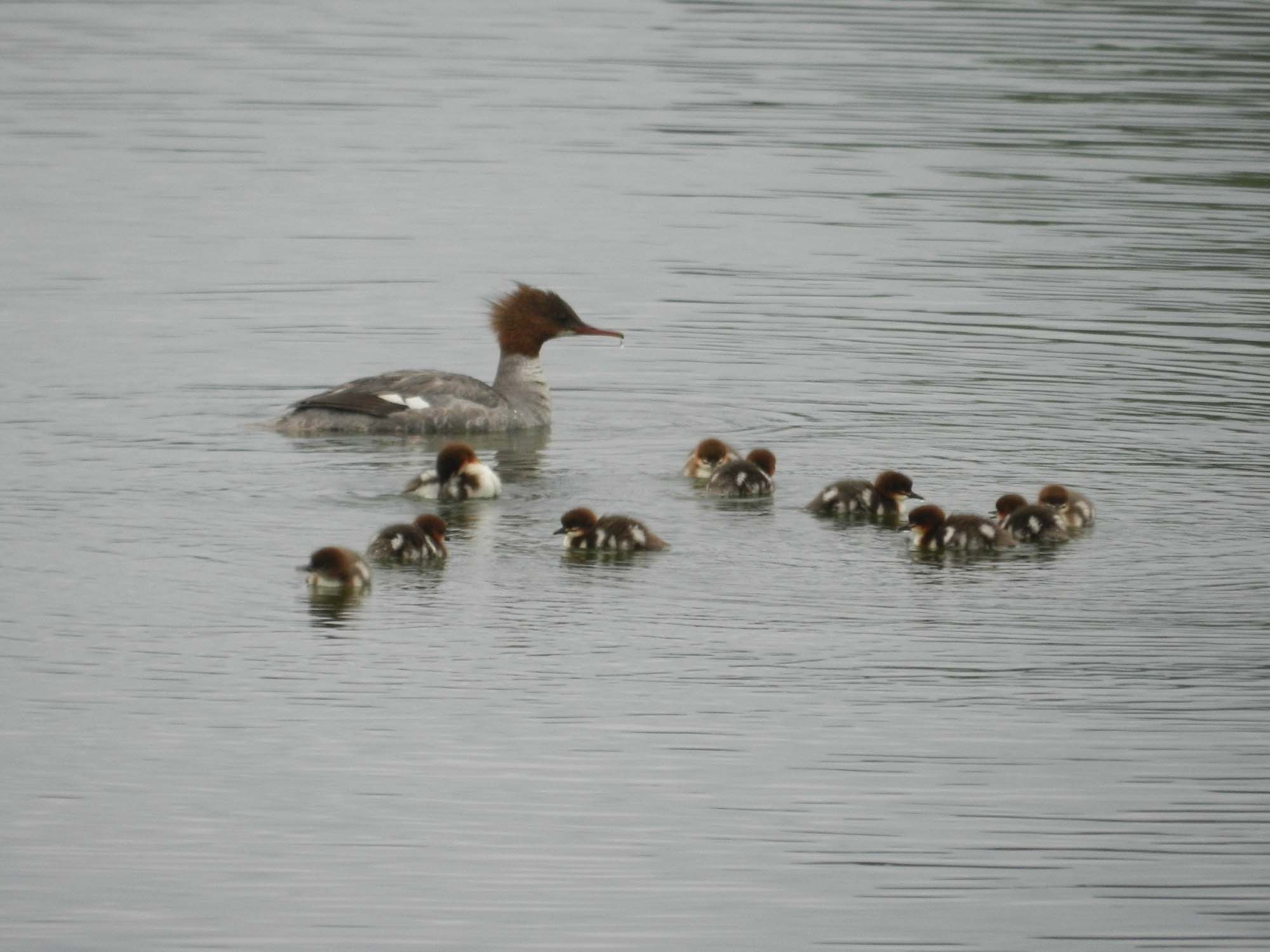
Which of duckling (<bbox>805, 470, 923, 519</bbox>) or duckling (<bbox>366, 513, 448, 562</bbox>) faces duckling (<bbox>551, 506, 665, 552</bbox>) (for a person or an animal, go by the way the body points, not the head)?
duckling (<bbox>366, 513, 448, 562</bbox>)

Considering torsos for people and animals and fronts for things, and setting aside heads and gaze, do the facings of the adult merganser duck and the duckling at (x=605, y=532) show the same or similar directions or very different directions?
very different directions

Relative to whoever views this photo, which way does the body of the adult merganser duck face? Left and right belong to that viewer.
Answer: facing to the right of the viewer

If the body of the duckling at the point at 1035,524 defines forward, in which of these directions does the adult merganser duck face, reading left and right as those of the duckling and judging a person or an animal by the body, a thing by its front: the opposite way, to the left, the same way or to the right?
the opposite way

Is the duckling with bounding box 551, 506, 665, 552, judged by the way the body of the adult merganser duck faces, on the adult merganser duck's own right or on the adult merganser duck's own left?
on the adult merganser duck's own right

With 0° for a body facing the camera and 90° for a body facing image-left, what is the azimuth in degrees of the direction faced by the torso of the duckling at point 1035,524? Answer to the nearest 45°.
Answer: approximately 90°

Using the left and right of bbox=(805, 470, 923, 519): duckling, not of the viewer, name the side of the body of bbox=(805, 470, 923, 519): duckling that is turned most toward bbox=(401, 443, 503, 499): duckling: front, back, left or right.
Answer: back

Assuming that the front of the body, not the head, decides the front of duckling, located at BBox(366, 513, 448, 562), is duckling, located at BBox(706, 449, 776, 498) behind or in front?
in front

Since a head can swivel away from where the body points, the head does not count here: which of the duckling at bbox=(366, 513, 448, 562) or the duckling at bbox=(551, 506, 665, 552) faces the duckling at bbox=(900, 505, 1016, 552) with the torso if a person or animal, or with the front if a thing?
the duckling at bbox=(366, 513, 448, 562)

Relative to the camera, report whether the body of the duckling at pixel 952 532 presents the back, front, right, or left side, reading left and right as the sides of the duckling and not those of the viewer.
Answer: left

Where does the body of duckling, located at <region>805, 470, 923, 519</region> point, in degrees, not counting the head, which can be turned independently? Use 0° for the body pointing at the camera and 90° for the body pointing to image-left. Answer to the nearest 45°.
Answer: approximately 270°

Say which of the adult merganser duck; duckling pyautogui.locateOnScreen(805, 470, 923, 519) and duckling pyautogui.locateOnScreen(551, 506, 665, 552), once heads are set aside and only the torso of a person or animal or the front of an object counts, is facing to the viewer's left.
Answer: duckling pyautogui.locateOnScreen(551, 506, 665, 552)
